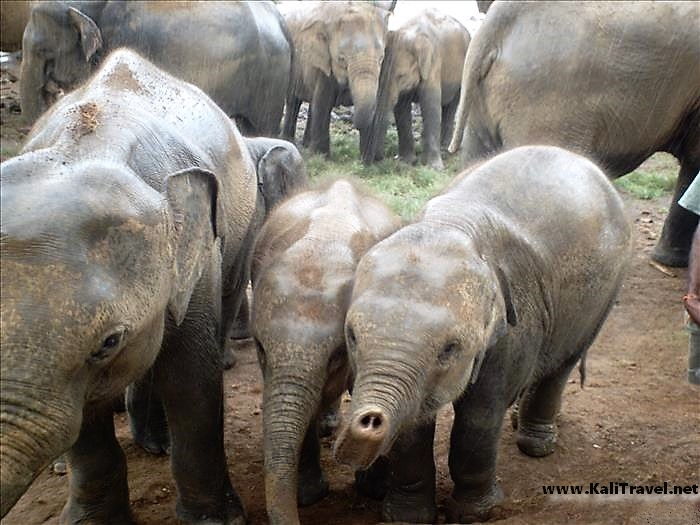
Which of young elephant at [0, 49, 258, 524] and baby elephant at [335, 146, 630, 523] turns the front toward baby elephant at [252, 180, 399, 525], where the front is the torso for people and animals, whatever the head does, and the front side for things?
baby elephant at [335, 146, 630, 523]

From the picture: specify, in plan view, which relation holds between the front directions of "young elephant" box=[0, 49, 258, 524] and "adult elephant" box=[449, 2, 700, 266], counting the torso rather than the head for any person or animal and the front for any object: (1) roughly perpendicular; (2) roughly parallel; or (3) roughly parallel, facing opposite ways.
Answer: roughly perpendicular

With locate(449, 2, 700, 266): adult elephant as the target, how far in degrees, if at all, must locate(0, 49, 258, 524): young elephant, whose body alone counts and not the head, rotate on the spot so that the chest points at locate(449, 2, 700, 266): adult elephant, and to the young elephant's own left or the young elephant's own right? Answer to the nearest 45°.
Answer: approximately 180°

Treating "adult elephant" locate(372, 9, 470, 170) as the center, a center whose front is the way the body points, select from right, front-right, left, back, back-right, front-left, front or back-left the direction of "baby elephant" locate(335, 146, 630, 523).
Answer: front-left

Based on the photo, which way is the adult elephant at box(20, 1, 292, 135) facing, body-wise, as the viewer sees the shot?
to the viewer's left

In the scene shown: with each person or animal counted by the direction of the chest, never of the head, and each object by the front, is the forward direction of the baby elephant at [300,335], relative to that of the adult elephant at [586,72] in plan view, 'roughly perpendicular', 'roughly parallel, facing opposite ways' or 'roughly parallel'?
roughly perpendicular

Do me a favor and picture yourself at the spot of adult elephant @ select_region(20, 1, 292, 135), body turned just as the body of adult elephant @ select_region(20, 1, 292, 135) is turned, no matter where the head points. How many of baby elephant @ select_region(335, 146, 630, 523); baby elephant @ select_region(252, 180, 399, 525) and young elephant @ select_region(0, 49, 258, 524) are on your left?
3

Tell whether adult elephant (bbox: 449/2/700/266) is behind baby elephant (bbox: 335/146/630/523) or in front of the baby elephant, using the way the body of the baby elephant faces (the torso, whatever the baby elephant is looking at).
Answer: behind

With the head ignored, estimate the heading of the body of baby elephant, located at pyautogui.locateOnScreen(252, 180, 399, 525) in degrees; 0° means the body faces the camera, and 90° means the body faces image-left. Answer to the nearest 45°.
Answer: approximately 0°

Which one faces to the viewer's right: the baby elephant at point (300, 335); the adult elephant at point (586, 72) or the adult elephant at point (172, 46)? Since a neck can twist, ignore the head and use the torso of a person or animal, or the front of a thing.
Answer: the adult elephant at point (586, 72)

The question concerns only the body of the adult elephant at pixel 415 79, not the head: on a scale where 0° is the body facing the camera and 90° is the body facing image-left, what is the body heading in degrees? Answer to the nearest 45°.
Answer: approximately 45°

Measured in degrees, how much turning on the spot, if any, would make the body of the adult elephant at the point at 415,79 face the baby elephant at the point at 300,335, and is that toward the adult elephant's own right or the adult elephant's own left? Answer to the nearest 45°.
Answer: approximately 45° to the adult elephant's own left

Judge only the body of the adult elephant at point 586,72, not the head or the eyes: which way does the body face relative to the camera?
to the viewer's right

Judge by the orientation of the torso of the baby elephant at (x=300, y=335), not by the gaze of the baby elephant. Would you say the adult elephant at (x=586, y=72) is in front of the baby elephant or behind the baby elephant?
behind

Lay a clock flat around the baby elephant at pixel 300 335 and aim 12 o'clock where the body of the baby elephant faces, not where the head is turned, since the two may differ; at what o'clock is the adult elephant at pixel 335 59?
The adult elephant is roughly at 6 o'clock from the baby elephant.

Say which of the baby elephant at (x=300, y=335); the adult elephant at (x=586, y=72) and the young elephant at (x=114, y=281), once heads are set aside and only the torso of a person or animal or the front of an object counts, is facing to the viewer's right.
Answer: the adult elephant at (x=586, y=72)

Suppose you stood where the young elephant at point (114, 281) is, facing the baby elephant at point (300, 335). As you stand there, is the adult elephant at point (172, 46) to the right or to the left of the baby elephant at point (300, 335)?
left
